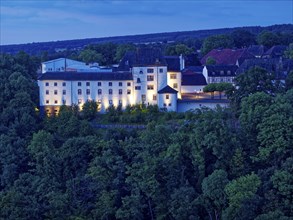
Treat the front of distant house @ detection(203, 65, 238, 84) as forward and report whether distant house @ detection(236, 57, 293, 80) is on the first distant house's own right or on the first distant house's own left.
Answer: on the first distant house's own left

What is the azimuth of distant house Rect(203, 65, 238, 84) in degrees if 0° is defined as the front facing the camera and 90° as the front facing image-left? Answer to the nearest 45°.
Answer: approximately 0°
